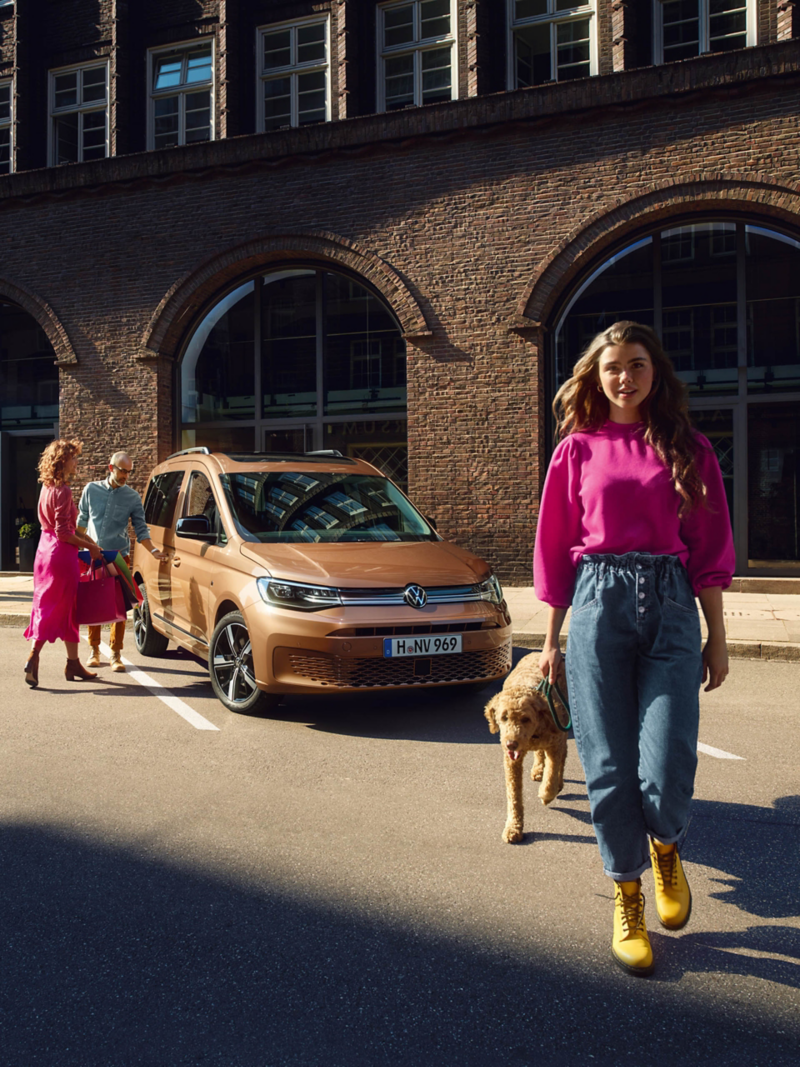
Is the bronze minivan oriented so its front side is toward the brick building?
no

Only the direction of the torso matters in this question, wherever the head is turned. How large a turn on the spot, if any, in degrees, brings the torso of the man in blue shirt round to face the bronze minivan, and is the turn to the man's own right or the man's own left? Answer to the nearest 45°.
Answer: approximately 45° to the man's own left

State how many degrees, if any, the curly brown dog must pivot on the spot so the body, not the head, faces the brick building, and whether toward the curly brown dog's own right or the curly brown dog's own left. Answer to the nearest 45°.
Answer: approximately 180°

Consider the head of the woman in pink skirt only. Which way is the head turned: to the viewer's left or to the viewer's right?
to the viewer's right

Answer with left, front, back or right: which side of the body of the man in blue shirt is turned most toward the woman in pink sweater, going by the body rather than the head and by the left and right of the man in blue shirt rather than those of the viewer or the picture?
front

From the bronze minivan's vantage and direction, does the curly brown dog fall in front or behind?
in front

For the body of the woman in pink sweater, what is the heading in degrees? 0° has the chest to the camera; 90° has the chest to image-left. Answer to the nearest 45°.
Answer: approximately 0°

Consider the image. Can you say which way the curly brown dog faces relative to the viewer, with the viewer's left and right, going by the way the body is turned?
facing the viewer

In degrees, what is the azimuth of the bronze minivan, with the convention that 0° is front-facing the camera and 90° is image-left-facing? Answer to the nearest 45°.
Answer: approximately 315°

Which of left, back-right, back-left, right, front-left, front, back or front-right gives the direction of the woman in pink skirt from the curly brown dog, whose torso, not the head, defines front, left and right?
back-right

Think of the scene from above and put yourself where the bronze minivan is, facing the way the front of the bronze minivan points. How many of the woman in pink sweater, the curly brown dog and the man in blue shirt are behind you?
1
